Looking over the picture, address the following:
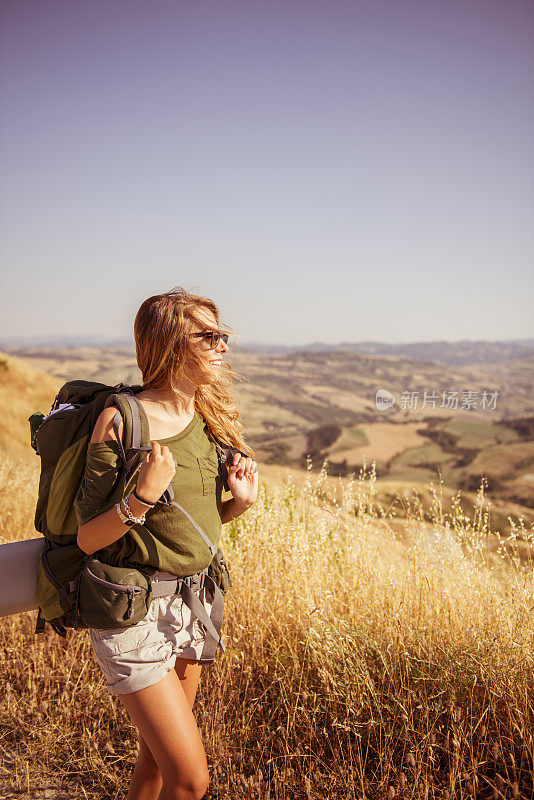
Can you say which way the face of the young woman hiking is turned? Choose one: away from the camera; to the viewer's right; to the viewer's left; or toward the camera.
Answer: to the viewer's right

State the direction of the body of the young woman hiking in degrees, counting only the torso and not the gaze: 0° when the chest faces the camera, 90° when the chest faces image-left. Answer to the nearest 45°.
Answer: approximately 315°
